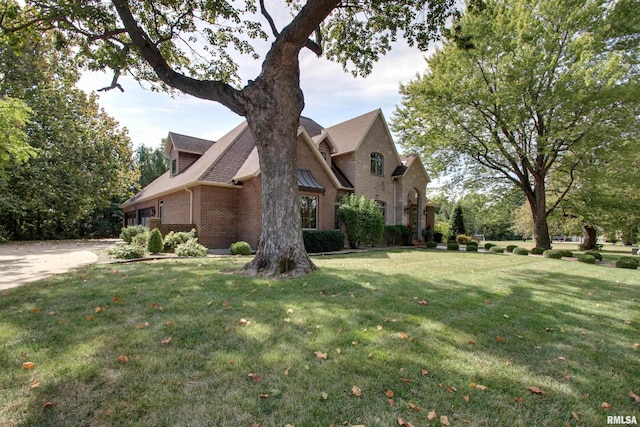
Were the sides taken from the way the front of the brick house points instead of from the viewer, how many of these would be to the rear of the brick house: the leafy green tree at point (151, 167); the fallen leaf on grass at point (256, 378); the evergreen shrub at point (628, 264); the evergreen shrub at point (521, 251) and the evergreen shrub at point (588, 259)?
1

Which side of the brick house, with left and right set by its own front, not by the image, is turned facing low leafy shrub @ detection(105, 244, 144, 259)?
right

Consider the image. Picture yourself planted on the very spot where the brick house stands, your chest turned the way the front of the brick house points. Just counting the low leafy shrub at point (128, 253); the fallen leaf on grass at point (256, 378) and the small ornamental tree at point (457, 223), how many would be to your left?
1

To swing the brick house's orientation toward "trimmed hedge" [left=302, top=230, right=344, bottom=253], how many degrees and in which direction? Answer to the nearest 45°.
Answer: approximately 45° to its right

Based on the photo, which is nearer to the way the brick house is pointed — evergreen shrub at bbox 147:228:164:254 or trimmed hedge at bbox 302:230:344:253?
the trimmed hedge

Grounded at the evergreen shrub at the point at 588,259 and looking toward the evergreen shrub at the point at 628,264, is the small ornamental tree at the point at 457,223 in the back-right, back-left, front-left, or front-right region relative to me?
back-left

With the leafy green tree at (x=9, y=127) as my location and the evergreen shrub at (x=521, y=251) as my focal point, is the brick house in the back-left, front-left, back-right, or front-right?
front-left

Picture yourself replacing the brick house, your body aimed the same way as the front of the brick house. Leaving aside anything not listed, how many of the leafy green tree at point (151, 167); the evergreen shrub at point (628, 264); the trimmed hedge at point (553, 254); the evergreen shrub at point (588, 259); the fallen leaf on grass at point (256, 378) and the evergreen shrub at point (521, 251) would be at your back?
1

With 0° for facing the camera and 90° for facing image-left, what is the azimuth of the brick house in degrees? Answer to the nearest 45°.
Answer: approximately 315°

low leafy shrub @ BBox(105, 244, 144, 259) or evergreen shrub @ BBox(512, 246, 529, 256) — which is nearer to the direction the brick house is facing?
the evergreen shrub

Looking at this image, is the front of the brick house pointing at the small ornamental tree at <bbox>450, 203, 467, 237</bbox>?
no

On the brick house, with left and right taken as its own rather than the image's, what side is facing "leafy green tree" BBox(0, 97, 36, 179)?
right

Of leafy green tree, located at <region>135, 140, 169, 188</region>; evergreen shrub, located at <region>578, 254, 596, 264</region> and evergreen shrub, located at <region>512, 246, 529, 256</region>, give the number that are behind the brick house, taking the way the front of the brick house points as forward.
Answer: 1

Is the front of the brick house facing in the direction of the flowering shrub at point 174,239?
no

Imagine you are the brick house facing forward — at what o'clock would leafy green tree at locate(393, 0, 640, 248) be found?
The leafy green tree is roughly at 11 o'clock from the brick house.

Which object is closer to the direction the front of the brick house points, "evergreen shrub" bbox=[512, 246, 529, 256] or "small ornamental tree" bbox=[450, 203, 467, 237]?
the evergreen shrub

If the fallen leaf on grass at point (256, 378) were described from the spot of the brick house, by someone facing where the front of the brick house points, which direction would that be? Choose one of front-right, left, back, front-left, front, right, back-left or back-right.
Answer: front-right

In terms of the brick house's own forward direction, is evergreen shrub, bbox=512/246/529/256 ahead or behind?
ahead
